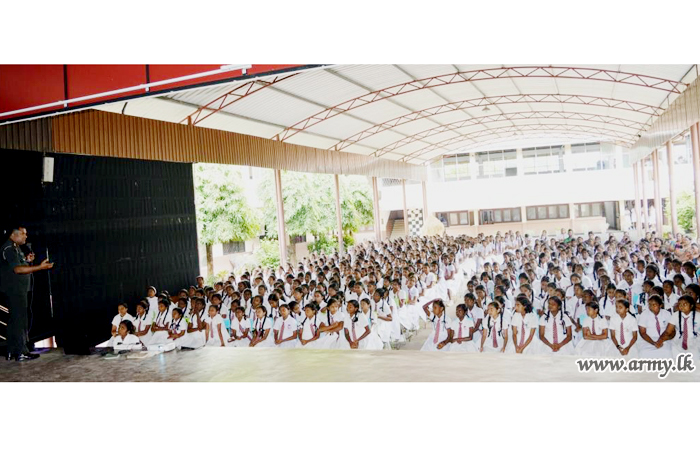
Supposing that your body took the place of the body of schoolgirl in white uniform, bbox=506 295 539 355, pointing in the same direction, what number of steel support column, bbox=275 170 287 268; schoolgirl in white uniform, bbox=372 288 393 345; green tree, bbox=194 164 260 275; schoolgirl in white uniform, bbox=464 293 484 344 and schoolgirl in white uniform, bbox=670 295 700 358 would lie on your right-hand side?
4

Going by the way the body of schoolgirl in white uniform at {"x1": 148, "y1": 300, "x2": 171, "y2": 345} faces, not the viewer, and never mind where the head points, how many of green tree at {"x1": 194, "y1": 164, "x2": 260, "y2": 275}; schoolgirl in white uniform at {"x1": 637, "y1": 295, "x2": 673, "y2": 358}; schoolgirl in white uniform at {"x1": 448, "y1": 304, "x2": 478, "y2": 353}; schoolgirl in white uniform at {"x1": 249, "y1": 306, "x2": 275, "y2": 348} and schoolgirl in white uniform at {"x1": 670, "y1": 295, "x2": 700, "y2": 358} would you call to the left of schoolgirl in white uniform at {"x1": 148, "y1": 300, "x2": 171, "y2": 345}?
4

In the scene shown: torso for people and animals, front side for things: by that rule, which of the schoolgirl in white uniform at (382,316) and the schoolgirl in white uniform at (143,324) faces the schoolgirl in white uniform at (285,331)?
the schoolgirl in white uniform at (382,316)

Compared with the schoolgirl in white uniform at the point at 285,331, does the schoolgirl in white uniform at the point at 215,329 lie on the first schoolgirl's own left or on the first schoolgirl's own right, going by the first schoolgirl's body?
on the first schoolgirl's own right

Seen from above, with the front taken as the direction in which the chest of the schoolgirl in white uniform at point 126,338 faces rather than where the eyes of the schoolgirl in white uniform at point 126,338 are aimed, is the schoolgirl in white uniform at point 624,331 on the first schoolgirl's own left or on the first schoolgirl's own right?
on the first schoolgirl's own left

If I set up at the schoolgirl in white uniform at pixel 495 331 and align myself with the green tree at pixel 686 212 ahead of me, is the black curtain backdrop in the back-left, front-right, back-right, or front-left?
back-left

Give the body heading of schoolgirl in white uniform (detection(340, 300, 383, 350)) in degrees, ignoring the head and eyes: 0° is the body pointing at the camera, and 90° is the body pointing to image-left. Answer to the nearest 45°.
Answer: approximately 45°

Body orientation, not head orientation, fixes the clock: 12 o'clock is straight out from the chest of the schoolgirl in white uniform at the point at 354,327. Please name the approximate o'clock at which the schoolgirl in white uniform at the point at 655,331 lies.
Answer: the schoolgirl in white uniform at the point at 655,331 is roughly at 8 o'clock from the schoolgirl in white uniform at the point at 354,327.

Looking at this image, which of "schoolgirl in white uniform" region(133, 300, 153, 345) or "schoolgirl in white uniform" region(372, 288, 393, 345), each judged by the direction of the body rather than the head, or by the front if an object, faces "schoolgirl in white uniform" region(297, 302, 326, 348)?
"schoolgirl in white uniform" region(372, 288, 393, 345)

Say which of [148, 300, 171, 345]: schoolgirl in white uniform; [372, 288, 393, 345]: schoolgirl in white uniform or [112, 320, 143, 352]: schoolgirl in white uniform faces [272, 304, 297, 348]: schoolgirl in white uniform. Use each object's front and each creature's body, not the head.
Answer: [372, 288, 393, 345]: schoolgirl in white uniform

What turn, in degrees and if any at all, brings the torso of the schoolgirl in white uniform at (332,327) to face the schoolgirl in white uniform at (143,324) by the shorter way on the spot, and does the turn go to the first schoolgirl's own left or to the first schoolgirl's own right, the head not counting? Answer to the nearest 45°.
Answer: approximately 45° to the first schoolgirl's own right
